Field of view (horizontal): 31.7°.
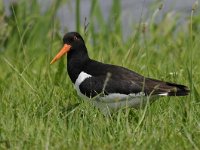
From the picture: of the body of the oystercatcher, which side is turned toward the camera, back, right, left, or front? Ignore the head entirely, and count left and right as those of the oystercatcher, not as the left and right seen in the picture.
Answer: left
